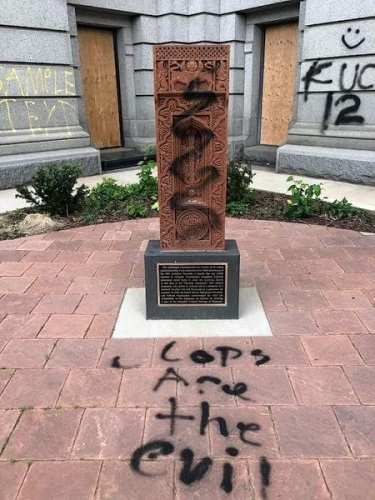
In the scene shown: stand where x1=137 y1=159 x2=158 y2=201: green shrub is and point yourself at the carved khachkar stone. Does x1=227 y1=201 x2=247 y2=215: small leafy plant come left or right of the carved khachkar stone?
left

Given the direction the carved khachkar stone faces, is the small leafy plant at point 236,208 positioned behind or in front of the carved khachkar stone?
behind

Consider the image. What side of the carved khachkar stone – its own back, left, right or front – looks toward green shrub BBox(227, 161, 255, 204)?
back

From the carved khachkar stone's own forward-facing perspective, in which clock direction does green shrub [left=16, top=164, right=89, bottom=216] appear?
The green shrub is roughly at 5 o'clock from the carved khachkar stone.

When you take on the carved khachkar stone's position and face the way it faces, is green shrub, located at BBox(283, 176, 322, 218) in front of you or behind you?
behind

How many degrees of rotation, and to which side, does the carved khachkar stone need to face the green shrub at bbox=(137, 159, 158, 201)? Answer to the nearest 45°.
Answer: approximately 180°

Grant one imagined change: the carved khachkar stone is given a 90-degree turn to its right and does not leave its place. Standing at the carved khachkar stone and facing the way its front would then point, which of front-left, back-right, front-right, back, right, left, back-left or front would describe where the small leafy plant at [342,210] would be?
back-right

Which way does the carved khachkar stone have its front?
toward the camera
